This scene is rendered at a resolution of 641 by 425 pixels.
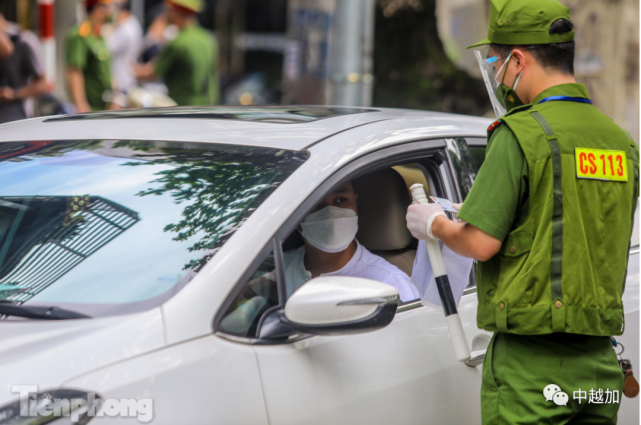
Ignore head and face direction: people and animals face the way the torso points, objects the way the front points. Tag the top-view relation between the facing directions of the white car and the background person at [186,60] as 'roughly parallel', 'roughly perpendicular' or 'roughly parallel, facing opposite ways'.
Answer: roughly perpendicular

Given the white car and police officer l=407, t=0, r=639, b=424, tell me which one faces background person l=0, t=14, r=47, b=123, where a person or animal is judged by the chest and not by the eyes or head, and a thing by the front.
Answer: the police officer

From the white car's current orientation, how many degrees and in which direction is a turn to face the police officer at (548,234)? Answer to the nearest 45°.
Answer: approximately 135° to its left

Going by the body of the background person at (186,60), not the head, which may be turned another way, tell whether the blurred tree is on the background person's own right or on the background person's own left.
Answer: on the background person's own right

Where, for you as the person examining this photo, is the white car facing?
facing the viewer and to the left of the viewer

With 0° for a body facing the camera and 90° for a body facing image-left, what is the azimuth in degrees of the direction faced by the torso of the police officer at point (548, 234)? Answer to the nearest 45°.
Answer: approximately 135°

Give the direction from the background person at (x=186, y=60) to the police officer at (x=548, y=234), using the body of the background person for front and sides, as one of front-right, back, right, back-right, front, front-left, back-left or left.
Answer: back-left

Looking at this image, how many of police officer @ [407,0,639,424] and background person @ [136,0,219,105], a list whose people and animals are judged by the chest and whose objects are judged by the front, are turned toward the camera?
0

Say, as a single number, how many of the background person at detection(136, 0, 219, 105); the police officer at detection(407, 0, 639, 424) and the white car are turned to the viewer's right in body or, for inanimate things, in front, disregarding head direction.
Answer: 0

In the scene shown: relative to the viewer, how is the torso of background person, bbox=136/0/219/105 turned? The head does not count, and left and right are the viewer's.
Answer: facing away from the viewer and to the left of the viewer
